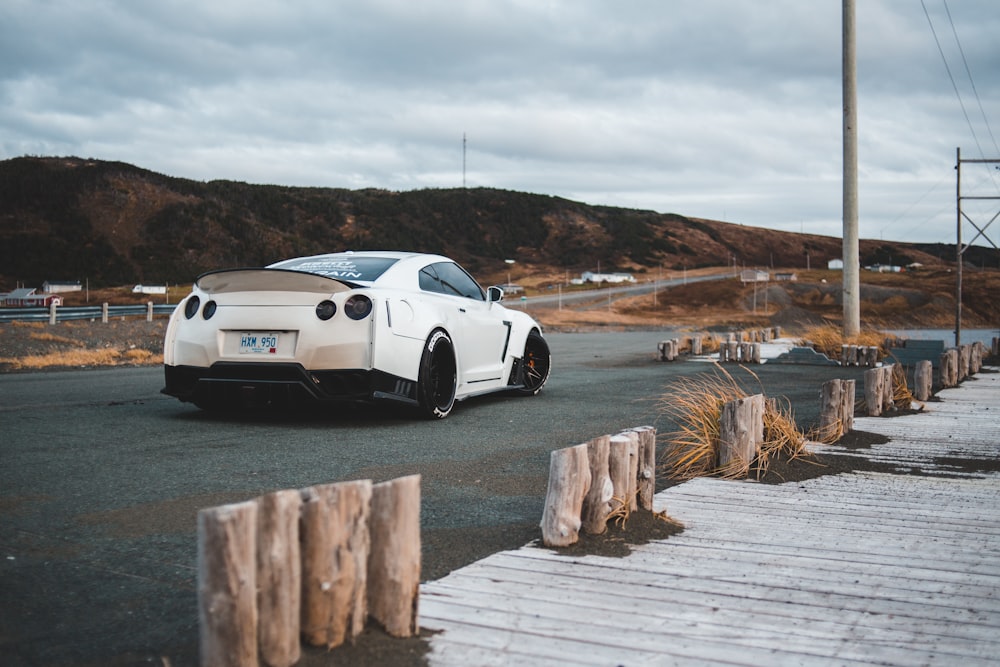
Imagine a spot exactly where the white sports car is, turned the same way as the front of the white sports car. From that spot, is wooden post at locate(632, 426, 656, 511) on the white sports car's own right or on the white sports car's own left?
on the white sports car's own right

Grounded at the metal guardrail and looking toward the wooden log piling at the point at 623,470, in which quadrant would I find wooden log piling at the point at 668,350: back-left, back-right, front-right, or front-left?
front-left

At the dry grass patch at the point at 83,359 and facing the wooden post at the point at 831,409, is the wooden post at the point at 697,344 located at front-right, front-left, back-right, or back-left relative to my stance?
front-left

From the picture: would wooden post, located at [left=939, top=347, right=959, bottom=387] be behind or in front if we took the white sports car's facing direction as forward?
in front

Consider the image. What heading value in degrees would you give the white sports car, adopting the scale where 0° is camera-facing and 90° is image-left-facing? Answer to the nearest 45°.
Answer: approximately 225°

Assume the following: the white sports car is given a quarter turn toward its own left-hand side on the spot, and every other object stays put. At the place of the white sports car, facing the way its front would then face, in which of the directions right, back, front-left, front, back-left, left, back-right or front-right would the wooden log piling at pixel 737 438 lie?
back

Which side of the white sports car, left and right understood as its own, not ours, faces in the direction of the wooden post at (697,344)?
front

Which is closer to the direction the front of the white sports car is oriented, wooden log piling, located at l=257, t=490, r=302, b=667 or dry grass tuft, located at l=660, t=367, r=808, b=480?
the dry grass tuft

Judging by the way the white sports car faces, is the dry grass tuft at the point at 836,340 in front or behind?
in front

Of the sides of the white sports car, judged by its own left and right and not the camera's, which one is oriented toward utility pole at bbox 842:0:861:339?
front

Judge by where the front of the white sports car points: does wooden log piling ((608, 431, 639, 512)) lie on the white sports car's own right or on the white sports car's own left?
on the white sports car's own right

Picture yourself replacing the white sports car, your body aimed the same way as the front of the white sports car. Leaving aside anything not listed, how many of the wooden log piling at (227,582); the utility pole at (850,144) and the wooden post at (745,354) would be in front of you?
2

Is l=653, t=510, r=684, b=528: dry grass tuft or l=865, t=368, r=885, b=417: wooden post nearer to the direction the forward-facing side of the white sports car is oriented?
the wooden post

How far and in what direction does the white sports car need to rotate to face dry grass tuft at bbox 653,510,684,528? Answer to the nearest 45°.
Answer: approximately 90° to its right

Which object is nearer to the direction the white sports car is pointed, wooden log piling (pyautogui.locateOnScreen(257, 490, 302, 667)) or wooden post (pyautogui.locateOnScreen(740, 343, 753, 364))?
the wooden post

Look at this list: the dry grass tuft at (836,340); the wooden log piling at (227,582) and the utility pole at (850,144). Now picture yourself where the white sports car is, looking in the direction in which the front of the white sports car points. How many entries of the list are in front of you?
2
